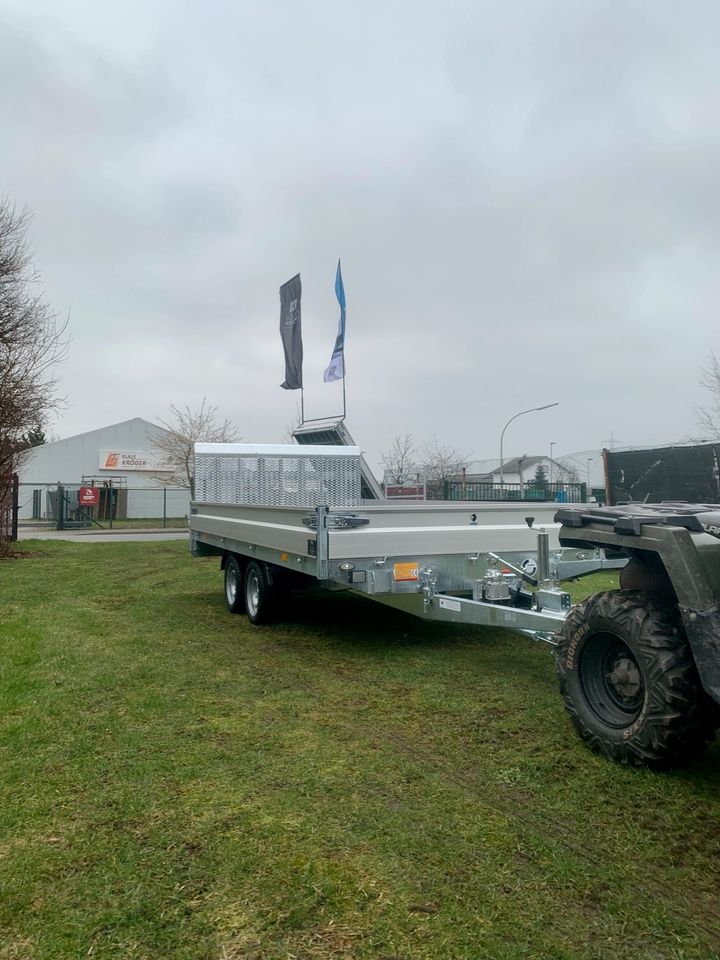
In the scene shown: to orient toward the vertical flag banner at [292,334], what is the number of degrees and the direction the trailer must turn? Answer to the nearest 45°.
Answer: approximately 135° to its left

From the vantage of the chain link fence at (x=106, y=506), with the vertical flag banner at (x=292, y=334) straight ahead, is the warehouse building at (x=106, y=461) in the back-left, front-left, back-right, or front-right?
back-left

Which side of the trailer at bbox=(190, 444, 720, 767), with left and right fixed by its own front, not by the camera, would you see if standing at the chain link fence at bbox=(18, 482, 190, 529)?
back

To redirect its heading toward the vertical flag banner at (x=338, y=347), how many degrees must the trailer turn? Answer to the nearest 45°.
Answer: approximately 135° to its left

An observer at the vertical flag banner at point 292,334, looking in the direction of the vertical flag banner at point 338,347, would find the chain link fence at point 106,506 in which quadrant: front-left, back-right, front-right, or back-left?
back-left

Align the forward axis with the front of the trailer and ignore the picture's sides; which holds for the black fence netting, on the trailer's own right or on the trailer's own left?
on the trailer's own left

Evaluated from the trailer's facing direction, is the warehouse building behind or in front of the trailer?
behind
